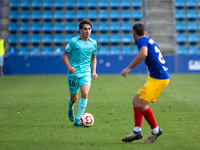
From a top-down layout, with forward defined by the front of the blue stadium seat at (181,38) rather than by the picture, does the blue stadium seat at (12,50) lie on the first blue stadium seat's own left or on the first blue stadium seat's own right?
on the first blue stadium seat's own right

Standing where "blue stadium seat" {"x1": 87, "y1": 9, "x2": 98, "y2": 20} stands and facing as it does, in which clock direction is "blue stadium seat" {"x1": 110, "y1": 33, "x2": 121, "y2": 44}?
"blue stadium seat" {"x1": 110, "y1": 33, "x2": 121, "y2": 44} is roughly at 10 o'clock from "blue stadium seat" {"x1": 87, "y1": 9, "x2": 98, "y2": 20}.

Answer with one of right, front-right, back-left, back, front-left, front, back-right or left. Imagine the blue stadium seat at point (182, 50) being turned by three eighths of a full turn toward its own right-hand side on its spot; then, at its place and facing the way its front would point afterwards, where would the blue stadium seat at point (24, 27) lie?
front-left

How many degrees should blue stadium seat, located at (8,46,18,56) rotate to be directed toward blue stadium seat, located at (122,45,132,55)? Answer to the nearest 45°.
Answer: approximately 90° to its left

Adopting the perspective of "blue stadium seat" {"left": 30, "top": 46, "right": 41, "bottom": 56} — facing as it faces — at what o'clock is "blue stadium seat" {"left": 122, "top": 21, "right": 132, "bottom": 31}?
"blue stadium seat" {"left": 122, "top": 21, "right": 132, "bottom": 31} is roughly at 9 o'clock from "blue stadium seat" {"left": 30, "top": 46, "right": 41, "bottom": 56}.

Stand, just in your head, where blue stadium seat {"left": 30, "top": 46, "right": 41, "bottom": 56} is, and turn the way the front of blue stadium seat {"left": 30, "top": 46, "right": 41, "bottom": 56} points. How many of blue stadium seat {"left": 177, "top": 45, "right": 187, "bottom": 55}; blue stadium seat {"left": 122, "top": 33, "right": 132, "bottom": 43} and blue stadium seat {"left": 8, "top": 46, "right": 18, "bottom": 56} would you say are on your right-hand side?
1

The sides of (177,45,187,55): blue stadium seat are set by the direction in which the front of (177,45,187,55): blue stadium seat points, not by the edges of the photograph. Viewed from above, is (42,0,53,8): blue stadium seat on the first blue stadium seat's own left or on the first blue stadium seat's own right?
on the first blue stadium seat's own right

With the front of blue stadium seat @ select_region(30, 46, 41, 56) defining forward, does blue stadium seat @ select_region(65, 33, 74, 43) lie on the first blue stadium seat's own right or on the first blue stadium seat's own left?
on the first blue stadium seat's own left
